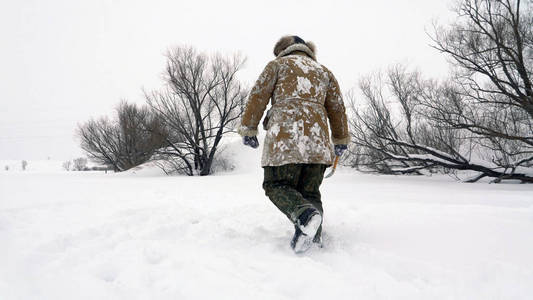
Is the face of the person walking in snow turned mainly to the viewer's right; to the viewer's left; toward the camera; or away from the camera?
away from the camera

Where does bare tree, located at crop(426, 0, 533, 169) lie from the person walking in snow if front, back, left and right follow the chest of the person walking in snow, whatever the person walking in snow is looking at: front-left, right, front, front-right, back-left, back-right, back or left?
front-right

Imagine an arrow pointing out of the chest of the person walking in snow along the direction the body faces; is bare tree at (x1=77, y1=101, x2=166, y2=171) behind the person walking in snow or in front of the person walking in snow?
in front

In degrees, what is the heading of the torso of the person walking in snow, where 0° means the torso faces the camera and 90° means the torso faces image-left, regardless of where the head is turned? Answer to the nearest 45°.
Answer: approximately 180°
